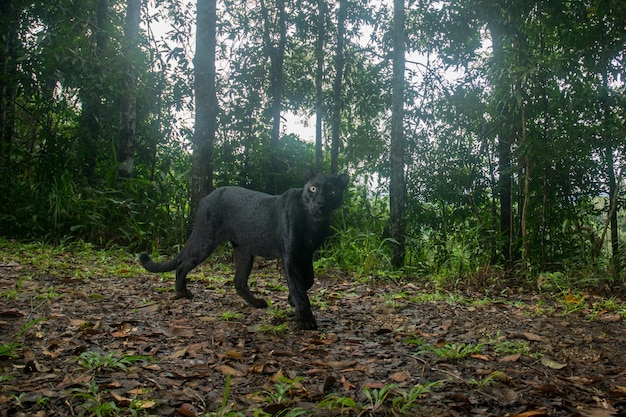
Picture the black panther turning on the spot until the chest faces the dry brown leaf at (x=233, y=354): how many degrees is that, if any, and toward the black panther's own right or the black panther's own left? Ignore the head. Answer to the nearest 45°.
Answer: approximately 45° to the black panther's own right

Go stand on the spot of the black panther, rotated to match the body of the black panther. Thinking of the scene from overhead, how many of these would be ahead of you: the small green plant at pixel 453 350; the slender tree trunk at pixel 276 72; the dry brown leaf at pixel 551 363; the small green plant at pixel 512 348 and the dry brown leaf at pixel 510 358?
4

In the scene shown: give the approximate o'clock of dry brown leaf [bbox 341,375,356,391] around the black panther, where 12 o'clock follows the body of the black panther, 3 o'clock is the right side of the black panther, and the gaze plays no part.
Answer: The dry brown leaf is roughly at 1 o'clock from the black panther.

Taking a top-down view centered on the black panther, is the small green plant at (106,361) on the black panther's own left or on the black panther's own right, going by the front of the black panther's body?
on the black panther's own right

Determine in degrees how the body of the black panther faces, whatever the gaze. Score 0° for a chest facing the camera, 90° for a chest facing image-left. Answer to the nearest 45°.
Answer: approximately 315°

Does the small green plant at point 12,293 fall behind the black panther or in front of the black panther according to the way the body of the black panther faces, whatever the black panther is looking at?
behind

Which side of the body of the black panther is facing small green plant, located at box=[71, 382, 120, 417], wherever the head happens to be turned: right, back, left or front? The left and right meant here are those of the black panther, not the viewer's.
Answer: right

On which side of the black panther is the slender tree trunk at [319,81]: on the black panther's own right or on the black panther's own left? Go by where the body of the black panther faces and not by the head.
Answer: on the black panther's own left

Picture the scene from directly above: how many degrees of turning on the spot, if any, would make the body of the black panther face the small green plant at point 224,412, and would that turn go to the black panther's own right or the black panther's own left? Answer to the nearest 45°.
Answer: approximately 45° to the black panther's own right

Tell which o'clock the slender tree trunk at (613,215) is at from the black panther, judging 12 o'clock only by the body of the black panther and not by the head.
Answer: The slender tree trunk is roughly at 10 o'clock from the black panther.

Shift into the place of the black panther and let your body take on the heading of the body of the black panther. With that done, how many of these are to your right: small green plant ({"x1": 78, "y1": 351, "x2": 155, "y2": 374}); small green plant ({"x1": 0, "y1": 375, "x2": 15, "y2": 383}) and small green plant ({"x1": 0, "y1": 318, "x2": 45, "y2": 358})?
3

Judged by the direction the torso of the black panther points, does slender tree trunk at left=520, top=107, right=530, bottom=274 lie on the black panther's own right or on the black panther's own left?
on the black panther's own left

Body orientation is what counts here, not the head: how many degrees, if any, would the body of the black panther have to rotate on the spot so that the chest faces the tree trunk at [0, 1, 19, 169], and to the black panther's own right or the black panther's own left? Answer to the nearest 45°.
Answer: approximately 180°

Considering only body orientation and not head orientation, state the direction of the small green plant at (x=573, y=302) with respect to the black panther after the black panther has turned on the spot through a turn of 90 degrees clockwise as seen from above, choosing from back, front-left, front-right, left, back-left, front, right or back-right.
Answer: back-left

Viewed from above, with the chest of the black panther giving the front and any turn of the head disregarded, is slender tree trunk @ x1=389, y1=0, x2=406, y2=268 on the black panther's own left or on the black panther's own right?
on the black panther's own left
